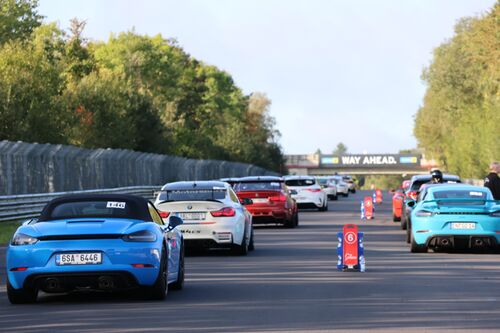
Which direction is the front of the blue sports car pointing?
away from the camera

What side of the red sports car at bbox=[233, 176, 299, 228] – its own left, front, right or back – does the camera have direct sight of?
back

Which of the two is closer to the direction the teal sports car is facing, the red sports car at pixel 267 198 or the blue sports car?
the red sports car

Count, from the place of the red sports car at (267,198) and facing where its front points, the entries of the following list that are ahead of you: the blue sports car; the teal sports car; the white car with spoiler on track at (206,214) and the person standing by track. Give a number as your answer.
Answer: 0

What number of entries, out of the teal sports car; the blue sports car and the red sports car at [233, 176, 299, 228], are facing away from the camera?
3

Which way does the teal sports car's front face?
away from the camera

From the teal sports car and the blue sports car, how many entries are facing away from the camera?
2

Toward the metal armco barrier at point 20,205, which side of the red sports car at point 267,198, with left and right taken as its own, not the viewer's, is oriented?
left

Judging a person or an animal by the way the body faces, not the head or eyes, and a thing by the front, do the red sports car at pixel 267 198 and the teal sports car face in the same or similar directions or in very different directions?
same or similar directions

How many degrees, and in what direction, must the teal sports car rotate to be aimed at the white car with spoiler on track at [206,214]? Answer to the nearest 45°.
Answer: approximately 90° to its left

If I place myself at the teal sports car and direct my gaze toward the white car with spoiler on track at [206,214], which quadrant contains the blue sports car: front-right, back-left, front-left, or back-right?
front-left

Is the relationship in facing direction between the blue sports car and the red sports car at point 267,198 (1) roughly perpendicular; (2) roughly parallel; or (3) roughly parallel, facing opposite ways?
roughly parallel
